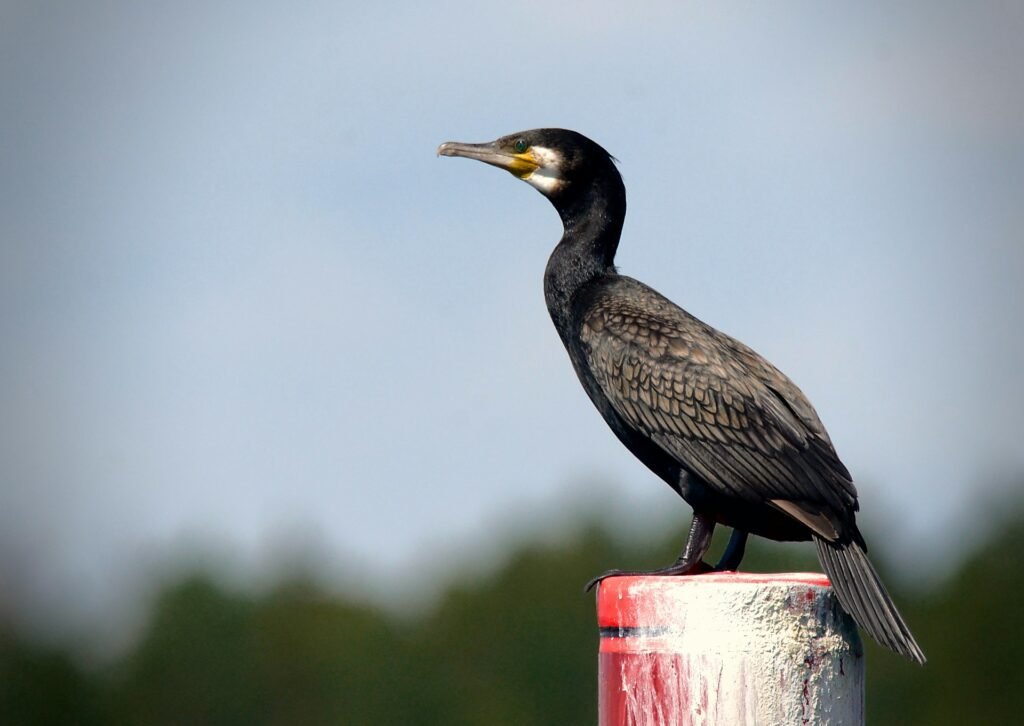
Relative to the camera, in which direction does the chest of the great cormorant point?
to the viewer's left
